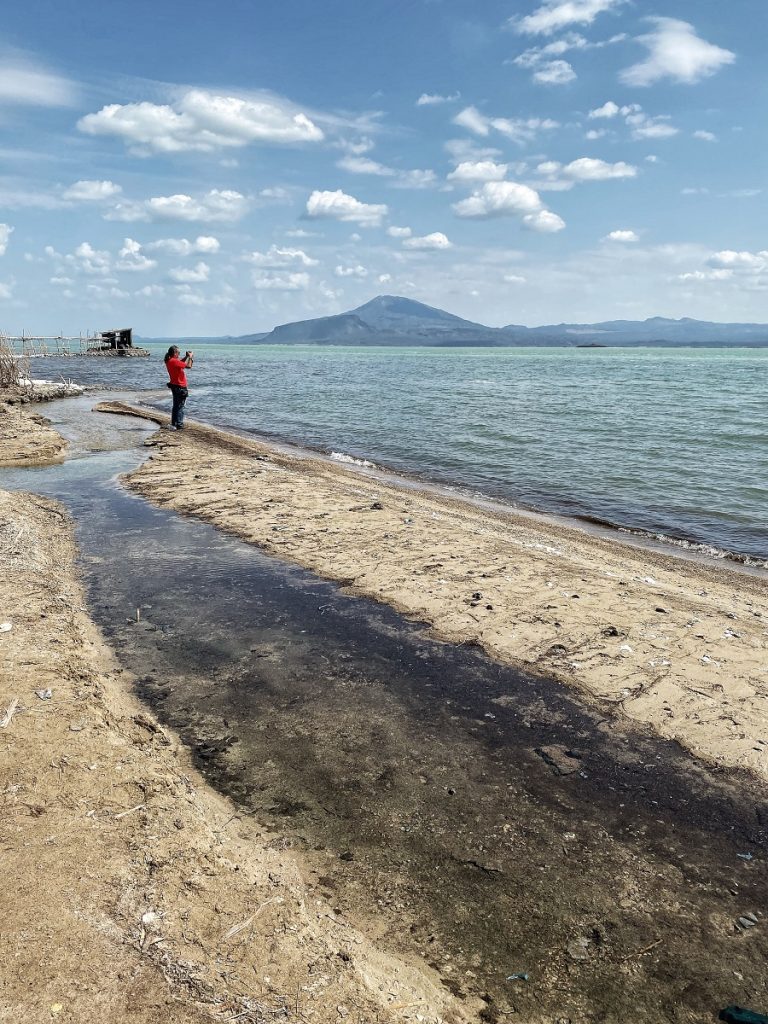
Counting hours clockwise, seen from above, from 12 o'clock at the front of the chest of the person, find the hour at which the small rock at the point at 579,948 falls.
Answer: The small rock is roughly at 3 o'clock from the person.

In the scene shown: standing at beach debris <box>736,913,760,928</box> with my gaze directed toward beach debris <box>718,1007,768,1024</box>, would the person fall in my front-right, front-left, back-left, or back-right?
back-right

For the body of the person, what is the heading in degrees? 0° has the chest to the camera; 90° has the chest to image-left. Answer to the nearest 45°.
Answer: approximately 270°

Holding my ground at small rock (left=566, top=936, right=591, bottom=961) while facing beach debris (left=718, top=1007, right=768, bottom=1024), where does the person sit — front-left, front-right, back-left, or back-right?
back-left

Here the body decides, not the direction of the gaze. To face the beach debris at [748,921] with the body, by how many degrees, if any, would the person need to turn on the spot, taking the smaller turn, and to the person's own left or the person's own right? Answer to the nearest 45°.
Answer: approximately 90° to the person's own right

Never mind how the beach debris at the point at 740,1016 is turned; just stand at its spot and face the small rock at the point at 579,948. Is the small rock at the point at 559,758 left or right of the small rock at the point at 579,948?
right

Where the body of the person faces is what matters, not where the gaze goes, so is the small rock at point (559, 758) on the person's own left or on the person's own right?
on the person's own right

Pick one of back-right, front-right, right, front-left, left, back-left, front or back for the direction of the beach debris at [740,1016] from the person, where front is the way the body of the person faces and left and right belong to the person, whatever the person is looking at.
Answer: right
